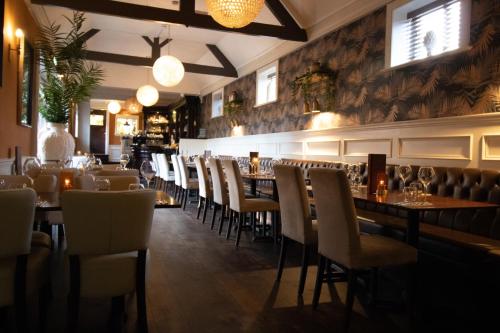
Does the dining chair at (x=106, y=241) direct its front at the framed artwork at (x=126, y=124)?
yes

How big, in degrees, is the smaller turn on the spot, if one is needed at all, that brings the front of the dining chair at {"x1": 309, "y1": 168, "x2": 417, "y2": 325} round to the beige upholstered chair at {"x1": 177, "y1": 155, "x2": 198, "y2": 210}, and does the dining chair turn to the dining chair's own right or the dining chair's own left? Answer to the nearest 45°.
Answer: approximately 90° to the dining chair's own left

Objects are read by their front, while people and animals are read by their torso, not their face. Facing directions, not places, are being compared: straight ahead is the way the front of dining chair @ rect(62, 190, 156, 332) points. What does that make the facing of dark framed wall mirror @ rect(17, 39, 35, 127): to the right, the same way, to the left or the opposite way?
to the right

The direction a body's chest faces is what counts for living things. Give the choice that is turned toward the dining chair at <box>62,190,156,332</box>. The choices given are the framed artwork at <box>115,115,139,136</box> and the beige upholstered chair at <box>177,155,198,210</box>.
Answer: the framed artwork

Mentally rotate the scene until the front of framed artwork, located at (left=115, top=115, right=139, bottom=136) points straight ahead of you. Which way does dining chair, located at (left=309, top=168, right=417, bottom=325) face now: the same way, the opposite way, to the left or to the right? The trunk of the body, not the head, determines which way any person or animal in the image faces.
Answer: to the left

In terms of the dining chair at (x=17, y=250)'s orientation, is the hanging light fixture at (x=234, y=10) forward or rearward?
forward

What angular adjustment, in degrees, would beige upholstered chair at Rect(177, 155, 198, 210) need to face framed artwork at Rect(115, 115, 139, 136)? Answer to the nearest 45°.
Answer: approximately 90° to its left

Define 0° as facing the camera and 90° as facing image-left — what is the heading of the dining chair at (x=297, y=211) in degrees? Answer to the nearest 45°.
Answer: approximately 225°

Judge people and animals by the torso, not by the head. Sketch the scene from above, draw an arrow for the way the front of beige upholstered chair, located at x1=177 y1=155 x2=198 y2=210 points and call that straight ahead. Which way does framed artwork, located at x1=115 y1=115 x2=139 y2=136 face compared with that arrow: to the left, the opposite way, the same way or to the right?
to the right

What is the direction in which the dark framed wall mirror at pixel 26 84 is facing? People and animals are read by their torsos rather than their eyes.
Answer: to the viewer's right

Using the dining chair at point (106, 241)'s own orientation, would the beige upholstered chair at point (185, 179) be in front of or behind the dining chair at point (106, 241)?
in front

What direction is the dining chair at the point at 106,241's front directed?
away from the camera

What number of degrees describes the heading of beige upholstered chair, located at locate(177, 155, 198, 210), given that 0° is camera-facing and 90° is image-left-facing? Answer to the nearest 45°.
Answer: approximately 270°

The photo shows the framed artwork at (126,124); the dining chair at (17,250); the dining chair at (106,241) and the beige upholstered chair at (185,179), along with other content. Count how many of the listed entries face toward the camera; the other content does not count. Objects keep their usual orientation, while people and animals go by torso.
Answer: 1

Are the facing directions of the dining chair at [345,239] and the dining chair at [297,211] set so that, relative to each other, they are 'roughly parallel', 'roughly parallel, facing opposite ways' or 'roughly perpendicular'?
roughly parallel

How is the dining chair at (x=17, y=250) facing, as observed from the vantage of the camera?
facing away from the viewer and to the right of the viewer

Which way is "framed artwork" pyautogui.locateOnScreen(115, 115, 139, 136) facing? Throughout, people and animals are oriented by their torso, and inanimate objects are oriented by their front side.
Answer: toward the camera

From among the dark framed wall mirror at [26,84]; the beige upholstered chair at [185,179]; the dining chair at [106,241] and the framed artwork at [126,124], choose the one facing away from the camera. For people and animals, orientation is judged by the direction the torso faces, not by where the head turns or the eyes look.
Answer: the dining chair
